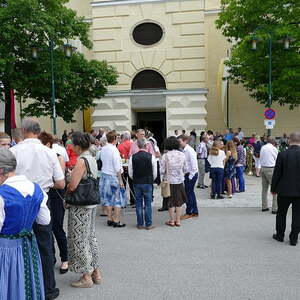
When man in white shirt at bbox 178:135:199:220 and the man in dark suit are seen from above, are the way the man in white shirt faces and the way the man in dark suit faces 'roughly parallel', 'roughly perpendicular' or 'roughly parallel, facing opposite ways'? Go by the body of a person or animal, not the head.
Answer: roughly perpendicular

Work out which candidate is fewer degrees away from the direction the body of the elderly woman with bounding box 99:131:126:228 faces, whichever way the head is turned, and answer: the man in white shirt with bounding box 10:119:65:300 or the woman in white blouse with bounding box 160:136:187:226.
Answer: the woman in white blouse

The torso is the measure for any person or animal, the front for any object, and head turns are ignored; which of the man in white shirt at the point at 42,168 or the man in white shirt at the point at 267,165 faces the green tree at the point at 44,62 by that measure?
the man in white shirt at the point at 42,168

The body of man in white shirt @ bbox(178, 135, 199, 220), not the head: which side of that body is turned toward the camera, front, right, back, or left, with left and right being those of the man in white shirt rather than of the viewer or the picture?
left

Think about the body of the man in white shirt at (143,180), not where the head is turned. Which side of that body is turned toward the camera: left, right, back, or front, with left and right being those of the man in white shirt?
back

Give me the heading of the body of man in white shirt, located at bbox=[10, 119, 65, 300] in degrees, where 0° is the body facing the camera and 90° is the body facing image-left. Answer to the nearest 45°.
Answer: approximately 180°
